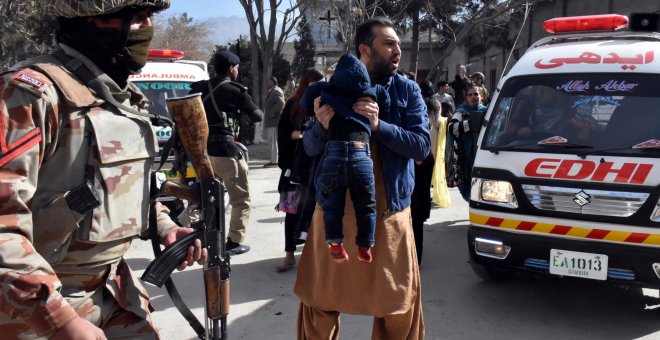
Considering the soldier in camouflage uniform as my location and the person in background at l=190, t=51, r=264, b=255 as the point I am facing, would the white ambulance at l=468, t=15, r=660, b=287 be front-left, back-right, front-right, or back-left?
front-right

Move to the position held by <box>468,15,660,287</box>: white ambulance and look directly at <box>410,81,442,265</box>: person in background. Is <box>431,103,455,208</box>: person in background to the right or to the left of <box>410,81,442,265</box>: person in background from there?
right

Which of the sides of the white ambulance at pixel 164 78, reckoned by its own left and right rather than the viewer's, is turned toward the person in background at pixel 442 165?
left

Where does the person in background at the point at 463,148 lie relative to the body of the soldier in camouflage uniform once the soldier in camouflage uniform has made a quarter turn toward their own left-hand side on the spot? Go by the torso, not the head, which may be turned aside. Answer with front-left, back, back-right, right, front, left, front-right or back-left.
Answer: front

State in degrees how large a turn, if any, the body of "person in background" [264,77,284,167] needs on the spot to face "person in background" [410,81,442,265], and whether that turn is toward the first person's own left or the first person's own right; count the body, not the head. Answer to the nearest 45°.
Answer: approximately 90° to the first person's own left

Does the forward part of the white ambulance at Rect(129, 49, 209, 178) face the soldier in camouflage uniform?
yes

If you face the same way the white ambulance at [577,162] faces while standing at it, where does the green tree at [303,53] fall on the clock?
The green tree is roughly at 5 o'clock from the white ambulance.

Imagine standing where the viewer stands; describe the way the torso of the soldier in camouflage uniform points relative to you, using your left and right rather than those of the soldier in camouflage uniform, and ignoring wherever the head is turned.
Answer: facing the viewer and to the right of the viewer

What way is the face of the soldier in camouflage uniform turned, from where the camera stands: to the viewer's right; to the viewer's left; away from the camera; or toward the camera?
to the viewer's right

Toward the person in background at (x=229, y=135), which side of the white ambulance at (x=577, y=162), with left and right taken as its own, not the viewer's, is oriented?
right

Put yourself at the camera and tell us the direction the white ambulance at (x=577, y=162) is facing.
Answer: facing the viewer
